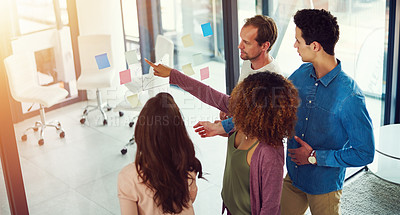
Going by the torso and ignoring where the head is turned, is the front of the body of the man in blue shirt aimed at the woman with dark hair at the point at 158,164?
yes

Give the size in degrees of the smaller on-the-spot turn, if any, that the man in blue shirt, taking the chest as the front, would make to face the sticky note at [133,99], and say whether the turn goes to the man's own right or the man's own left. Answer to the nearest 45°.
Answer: approximately 45° to the man's own right

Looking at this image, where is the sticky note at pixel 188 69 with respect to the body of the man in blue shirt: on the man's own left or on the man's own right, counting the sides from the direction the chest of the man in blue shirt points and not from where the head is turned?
on the man's own right

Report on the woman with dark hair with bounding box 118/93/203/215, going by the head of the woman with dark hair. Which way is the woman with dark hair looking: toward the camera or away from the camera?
away from the camera

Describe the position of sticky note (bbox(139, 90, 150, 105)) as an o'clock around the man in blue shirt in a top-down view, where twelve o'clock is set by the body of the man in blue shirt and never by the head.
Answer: The sticky note is roughly at 2 o'clock from the man in blue shirt.

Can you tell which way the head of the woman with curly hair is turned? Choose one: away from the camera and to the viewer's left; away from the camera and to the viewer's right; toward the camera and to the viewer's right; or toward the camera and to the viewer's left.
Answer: away from the camera and to the viewer's left

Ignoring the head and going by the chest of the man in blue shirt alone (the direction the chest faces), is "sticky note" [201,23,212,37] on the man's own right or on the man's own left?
on the man's own right

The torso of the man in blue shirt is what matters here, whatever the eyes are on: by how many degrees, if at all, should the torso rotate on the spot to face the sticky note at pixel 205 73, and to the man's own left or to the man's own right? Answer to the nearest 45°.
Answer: approximately 90° to the man's own right

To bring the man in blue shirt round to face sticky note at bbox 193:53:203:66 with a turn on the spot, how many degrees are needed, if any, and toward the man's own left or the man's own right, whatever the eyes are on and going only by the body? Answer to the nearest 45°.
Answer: approximately 90° to the man's own right

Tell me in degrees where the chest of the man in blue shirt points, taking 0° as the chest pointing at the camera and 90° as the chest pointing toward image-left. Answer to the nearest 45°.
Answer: approximately 45°

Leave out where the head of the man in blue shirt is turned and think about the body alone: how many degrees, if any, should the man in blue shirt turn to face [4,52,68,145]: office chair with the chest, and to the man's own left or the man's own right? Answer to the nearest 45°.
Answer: approximately 45° to the man's own right

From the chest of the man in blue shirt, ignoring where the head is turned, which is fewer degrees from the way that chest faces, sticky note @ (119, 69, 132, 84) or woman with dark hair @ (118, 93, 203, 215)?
the woman with dark hair

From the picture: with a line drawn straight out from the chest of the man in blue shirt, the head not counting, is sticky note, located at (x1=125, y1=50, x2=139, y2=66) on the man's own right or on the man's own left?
on the man's own right
